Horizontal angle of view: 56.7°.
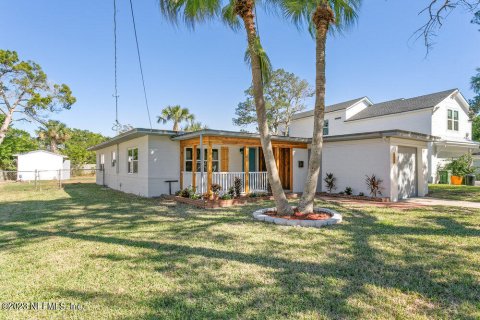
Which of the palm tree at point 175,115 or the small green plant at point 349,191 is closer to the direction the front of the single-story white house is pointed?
the small green plant

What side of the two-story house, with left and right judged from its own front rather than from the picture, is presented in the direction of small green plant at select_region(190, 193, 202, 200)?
right

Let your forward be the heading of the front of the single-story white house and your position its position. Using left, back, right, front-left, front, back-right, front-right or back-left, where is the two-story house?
left

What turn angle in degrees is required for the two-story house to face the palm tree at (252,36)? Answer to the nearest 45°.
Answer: approximately 45° to its right

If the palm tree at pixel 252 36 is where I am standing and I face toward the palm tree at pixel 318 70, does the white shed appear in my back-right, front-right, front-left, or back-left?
back-left

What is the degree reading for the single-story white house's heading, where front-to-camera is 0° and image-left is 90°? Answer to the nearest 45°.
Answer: approximately 315°

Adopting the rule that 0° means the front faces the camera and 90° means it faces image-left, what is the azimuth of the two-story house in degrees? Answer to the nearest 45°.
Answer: approximately 315°

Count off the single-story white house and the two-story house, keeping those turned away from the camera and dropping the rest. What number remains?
0

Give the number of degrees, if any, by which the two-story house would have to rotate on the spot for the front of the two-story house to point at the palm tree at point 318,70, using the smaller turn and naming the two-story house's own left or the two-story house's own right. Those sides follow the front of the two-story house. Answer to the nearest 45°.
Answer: approximately 45° to the two-story house's own right
